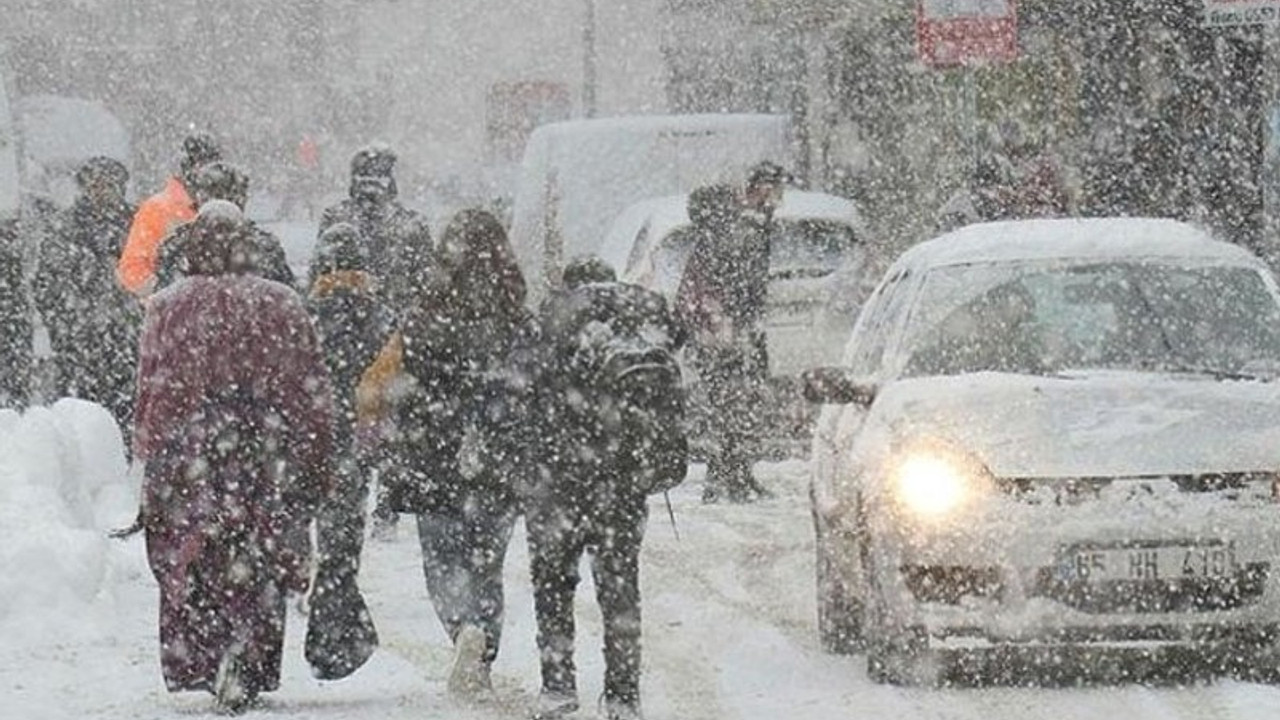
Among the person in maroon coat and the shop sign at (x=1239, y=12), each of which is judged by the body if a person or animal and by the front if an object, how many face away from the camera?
1

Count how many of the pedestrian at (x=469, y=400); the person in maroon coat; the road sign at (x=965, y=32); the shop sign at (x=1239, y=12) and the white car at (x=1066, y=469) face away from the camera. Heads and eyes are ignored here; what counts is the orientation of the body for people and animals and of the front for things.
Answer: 2

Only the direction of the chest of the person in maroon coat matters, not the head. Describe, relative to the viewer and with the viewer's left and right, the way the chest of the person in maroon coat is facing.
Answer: facing away from the viewer

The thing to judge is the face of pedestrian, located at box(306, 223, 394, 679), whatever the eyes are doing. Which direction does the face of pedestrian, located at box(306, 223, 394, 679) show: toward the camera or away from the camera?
away from the camera

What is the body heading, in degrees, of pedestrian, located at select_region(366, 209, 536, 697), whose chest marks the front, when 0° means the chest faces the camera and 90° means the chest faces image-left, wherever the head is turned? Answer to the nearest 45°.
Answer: approximately 180°

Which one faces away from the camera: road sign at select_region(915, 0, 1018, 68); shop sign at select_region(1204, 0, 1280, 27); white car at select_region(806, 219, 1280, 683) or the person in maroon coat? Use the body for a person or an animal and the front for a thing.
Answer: the person in maroon coat

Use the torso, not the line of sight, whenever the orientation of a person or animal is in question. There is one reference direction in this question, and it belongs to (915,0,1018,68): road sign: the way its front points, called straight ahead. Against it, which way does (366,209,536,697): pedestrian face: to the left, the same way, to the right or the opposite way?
the opposite way

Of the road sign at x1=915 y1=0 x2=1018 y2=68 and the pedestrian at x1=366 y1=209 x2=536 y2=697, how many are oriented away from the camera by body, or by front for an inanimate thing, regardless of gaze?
1
